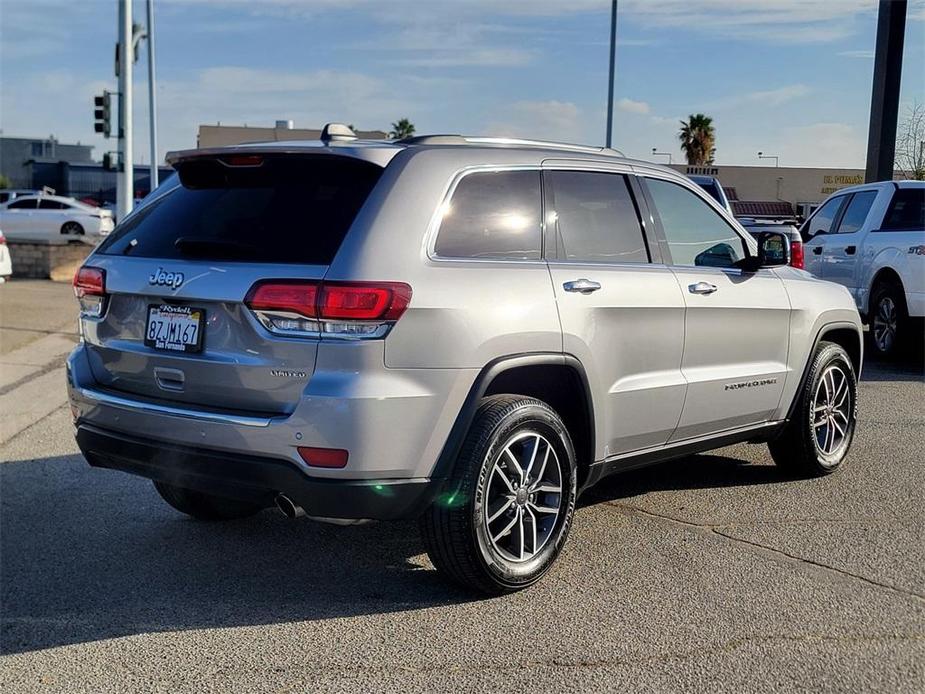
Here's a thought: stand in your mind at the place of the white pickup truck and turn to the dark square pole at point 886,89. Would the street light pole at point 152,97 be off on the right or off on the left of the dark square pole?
left

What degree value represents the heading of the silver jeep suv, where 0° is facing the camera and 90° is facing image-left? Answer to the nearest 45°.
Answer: approximately 225°

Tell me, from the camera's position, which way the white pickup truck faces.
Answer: facing away from the viewer and to the left of the viewer

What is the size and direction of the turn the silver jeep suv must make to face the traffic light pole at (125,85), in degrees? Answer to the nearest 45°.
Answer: approximately 45° to its left

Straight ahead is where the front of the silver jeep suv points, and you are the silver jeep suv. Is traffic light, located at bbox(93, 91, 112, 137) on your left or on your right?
on your left
